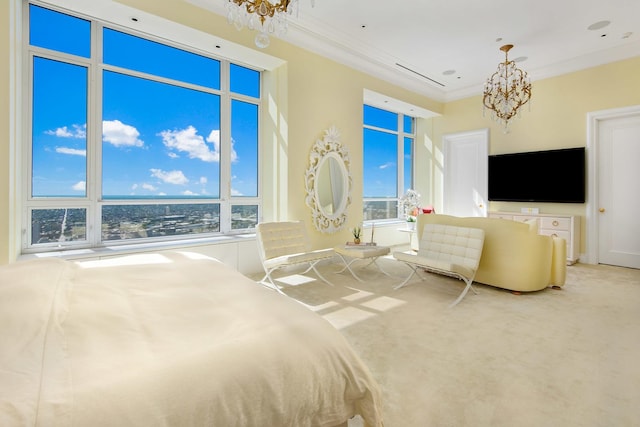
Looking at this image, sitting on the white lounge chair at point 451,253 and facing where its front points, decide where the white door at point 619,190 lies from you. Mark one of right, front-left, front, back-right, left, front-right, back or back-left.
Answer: back

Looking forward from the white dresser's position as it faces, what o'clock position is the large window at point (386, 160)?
The large window is roughly at 3 o'clock from the white dresser.

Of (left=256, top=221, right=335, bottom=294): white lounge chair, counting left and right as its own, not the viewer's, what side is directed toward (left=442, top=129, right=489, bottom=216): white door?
left

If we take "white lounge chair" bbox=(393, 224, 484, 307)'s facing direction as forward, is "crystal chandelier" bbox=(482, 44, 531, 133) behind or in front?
behind

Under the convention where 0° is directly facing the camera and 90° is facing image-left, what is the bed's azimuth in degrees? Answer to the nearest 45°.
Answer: approximately 270°

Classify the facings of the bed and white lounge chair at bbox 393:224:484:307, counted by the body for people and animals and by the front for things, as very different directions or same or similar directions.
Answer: very different directions

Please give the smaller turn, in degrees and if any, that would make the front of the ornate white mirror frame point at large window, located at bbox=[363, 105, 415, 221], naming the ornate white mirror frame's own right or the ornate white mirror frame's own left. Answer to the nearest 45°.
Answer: approximately 90° to the ornate white mirror frame's own left

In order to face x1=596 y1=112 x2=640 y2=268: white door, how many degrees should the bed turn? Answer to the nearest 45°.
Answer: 0° — it already faces it

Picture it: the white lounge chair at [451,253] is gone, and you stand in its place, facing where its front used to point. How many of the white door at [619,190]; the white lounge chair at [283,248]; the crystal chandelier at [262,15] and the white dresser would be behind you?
2

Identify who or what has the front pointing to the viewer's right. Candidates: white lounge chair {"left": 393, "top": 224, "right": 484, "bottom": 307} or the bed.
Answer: the bed

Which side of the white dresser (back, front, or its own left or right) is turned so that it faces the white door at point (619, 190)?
left

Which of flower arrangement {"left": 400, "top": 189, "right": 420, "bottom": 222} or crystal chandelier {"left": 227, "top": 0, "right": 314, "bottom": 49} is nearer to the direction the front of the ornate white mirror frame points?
the crystal chandelier

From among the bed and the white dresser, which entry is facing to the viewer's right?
the bed
